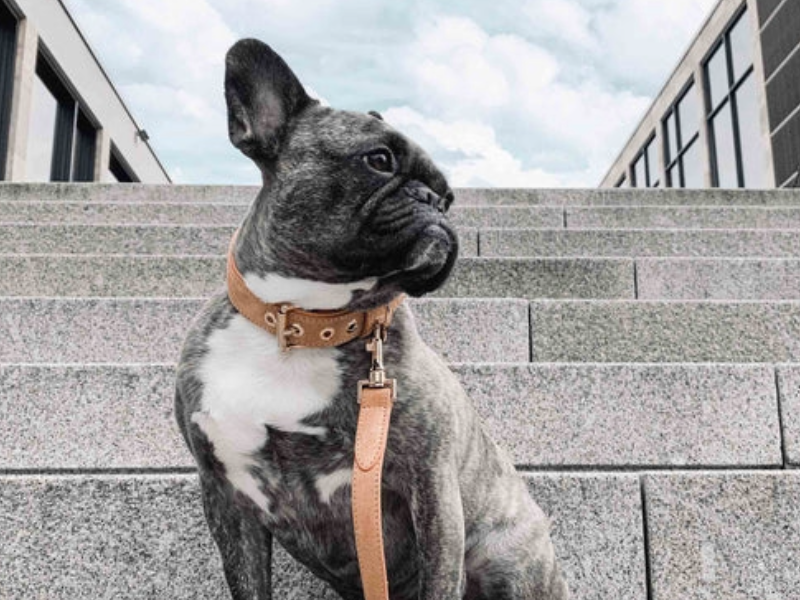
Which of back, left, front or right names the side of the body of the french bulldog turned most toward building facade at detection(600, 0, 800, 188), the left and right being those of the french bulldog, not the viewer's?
back

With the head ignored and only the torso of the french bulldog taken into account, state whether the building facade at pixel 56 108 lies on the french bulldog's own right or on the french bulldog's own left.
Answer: on the french bulldog's own right

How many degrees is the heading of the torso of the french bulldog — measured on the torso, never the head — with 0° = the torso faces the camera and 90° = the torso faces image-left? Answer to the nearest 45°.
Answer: approximately 45°
